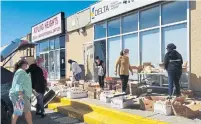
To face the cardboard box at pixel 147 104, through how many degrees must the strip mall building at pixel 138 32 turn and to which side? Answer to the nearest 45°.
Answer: approximately 45° to its left

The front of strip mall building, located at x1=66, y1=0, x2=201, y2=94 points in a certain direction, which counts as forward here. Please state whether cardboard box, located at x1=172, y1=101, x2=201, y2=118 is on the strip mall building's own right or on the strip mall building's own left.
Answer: on the strip mall building's own left

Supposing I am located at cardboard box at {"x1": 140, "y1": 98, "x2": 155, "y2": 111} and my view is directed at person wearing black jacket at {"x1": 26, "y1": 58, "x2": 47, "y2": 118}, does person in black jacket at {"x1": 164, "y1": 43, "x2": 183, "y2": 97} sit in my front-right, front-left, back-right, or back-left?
back-right

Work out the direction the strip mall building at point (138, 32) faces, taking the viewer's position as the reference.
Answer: facing the viewer and to the left of the viewer

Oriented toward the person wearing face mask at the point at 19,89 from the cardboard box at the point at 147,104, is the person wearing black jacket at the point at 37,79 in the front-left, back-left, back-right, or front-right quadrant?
front-right
